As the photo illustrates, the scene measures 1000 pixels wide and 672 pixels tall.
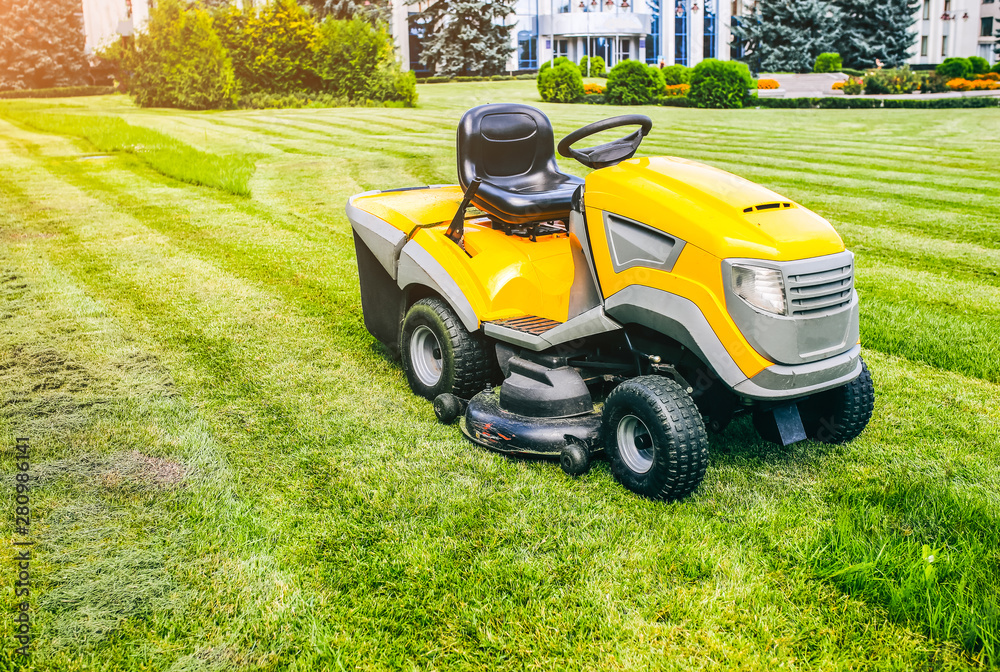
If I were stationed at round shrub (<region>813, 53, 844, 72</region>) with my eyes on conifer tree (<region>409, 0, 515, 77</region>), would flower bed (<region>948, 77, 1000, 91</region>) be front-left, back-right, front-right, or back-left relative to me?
back-left

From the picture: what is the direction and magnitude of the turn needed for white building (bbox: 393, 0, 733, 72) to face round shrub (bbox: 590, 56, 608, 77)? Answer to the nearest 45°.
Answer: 0° — it already faces it

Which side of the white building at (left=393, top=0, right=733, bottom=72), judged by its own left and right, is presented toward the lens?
front

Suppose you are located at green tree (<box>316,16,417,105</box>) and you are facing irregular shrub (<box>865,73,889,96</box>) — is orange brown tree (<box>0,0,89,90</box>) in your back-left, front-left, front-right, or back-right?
back-left

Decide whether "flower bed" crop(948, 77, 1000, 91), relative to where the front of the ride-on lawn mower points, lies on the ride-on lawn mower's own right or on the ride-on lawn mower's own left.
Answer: on the ride-on lawn mower's own left

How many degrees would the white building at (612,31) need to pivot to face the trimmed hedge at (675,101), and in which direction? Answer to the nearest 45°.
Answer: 0° — it already faces it

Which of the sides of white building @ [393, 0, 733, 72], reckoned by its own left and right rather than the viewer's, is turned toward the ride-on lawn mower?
front

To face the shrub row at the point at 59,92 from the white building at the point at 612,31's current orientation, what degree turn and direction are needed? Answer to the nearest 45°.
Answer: approximately 90° to its right

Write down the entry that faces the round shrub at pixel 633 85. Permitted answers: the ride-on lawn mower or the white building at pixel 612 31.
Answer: the white building

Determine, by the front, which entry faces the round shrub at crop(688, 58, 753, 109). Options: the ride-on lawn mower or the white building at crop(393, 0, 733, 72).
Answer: the white building

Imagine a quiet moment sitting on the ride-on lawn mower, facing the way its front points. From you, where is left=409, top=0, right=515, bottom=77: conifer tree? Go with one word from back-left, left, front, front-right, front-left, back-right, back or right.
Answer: back-left

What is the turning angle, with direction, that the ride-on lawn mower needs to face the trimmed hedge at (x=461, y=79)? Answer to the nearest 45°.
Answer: approximately 135° to its left

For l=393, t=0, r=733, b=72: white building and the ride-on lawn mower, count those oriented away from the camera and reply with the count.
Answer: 0

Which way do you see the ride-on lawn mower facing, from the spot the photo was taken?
facing the viewer and to the right of the viewer
